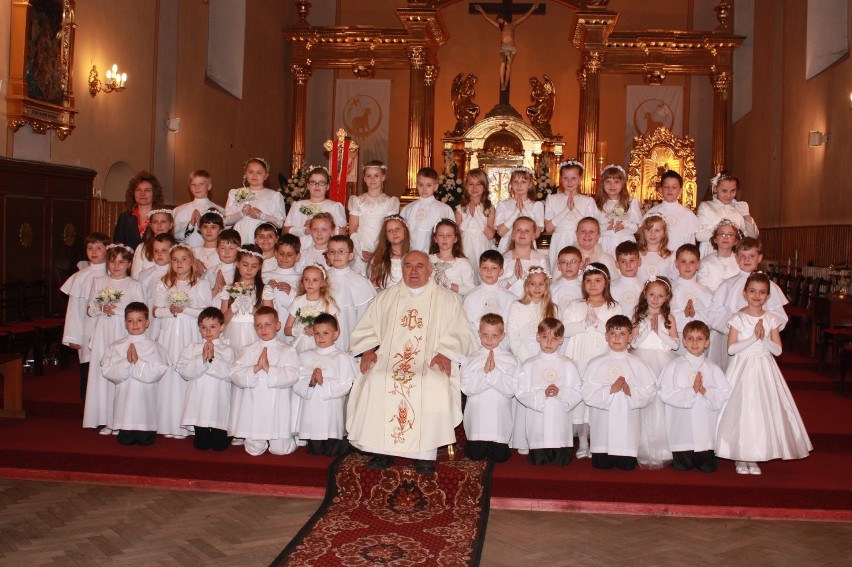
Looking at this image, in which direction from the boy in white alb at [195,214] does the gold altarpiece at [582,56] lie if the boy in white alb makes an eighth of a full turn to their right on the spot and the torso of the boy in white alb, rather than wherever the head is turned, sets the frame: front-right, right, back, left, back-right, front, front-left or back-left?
back

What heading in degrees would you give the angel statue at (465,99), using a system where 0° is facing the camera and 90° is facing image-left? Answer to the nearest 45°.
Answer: approximately 315°

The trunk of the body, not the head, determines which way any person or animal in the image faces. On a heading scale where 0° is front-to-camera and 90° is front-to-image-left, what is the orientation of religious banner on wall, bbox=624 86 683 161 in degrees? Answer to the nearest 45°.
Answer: approximately 0°

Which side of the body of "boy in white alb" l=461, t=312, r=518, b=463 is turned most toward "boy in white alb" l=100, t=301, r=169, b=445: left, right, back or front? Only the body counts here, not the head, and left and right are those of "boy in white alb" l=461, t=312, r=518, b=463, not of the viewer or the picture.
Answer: right

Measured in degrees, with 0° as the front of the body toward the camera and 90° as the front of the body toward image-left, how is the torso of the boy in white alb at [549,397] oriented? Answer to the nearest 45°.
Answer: approximately 0°

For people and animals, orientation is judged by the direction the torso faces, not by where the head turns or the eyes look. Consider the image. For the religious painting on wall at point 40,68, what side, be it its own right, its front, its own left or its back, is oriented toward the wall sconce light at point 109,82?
left

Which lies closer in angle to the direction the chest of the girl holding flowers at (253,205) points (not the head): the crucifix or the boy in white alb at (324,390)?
the boy in white alb

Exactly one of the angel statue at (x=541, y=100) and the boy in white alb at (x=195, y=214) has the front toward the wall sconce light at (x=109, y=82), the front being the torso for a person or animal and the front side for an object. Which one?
the angel statue
